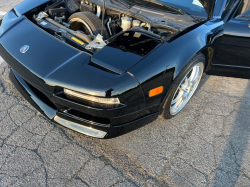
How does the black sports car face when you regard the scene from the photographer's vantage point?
facing the viewer and to the left of the viewer
